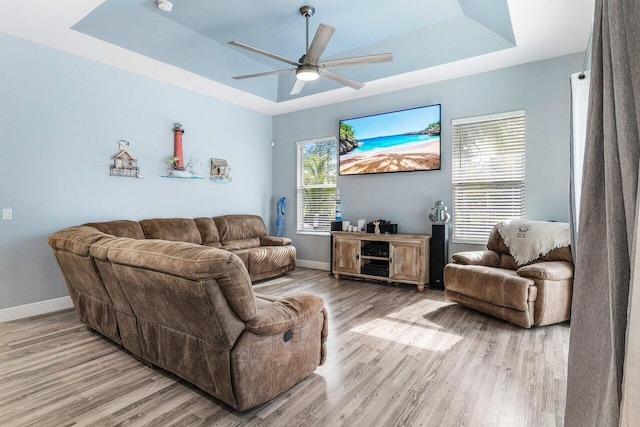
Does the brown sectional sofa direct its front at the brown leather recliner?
yes

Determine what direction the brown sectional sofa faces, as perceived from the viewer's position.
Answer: facing to the right of the viewer

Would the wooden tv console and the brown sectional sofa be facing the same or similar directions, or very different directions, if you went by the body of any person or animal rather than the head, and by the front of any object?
very different directions

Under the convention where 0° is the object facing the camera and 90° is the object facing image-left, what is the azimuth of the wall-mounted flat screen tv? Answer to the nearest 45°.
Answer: approximately 45°

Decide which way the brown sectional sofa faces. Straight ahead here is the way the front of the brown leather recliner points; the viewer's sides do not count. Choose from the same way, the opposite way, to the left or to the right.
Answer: the opposite way

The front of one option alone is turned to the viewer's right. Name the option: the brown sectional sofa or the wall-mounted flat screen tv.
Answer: the brown sectional sofa

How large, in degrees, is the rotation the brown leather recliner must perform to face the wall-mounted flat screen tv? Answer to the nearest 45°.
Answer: approximately 90° to its right

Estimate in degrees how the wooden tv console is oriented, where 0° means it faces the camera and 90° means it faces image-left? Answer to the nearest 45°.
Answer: approximately 45°
